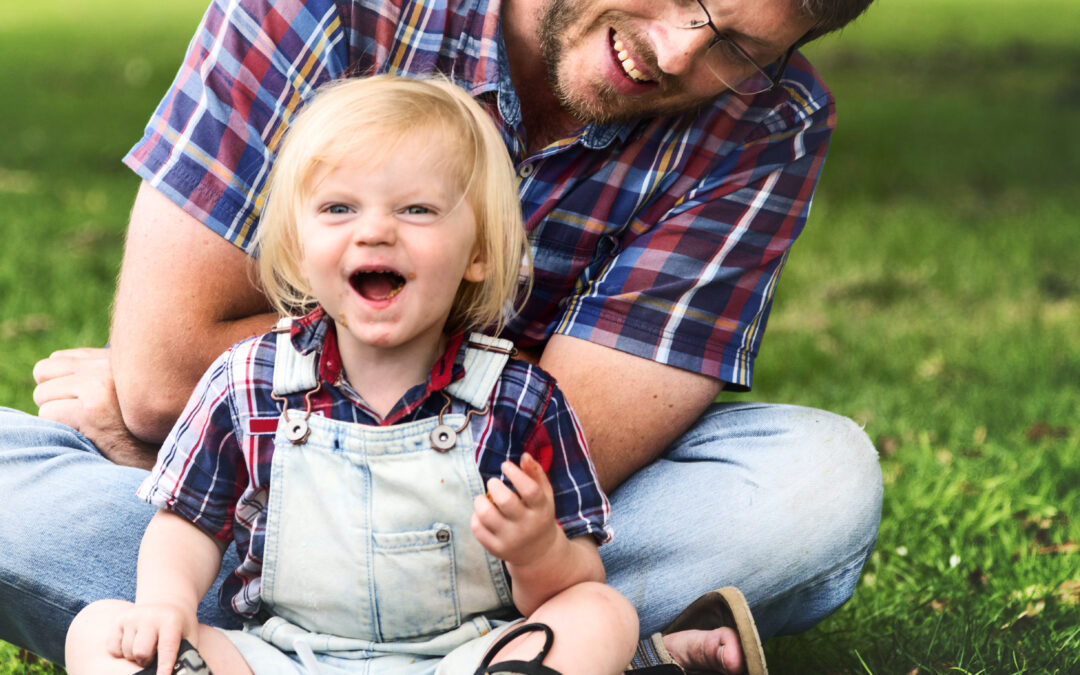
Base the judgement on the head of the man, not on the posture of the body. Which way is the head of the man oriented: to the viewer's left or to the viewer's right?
to the viewer's left

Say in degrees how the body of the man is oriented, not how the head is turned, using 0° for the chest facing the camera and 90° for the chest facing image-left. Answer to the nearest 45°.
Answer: approximately 0°
